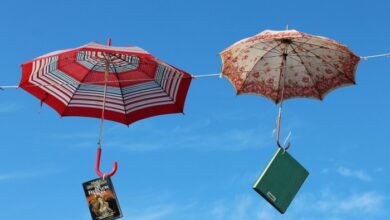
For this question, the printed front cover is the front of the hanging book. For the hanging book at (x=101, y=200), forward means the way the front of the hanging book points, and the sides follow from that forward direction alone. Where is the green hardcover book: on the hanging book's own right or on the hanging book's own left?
on the hanging book's own left

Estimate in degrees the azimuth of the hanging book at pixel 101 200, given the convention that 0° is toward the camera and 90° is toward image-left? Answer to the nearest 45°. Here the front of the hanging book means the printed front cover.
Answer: approximately 0°
